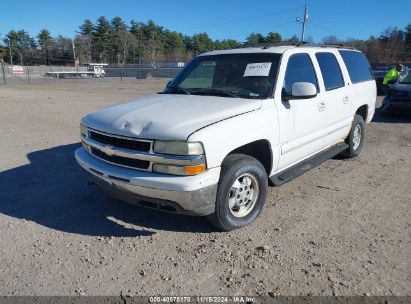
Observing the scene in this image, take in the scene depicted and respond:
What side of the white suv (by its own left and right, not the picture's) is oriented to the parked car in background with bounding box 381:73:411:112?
back

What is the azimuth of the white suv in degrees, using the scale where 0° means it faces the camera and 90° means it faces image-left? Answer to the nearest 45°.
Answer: approximately 45°
